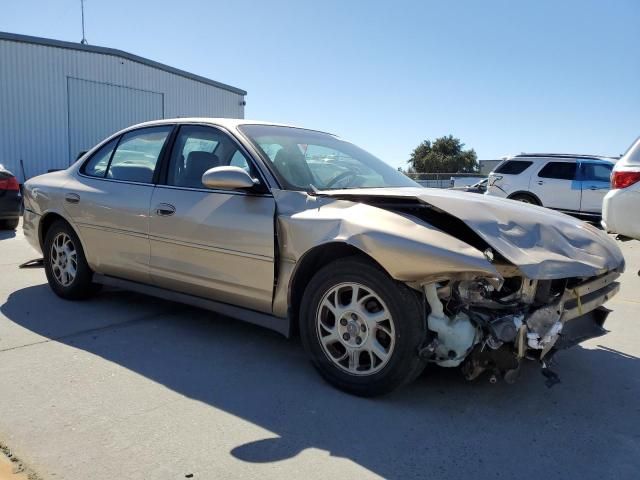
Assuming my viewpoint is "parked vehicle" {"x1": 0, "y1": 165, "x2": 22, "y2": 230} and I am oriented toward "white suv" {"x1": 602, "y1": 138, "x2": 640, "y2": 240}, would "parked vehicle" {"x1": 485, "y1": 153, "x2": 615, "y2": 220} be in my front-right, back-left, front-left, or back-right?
front-left

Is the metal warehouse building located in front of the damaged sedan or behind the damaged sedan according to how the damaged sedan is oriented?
behind

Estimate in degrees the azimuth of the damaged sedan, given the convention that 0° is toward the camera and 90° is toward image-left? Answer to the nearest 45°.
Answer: approximately 315°

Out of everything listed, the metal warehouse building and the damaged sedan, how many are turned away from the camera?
0

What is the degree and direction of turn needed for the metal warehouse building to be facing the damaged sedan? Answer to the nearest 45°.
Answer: approximately 45° to its right

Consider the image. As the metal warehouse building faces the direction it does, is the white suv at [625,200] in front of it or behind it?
in front

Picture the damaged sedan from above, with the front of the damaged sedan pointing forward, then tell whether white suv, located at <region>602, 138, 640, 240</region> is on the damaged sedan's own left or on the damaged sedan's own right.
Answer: on the damaged sedan's own left

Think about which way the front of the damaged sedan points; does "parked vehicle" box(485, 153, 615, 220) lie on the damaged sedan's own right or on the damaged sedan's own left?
on the damaged sedan's own left

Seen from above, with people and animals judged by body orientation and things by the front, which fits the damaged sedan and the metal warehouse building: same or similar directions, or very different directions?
same or similar directions

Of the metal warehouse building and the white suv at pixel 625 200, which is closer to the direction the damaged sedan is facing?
the white suv

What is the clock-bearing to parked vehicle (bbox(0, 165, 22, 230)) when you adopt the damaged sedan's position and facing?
The parked vehicle is roughly at 6 o'clock from the damaged sedan.

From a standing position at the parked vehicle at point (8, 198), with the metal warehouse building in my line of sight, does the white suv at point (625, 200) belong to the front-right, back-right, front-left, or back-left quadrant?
back-right

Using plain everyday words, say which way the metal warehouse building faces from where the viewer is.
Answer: facing the viewer and to the right of the viewer
